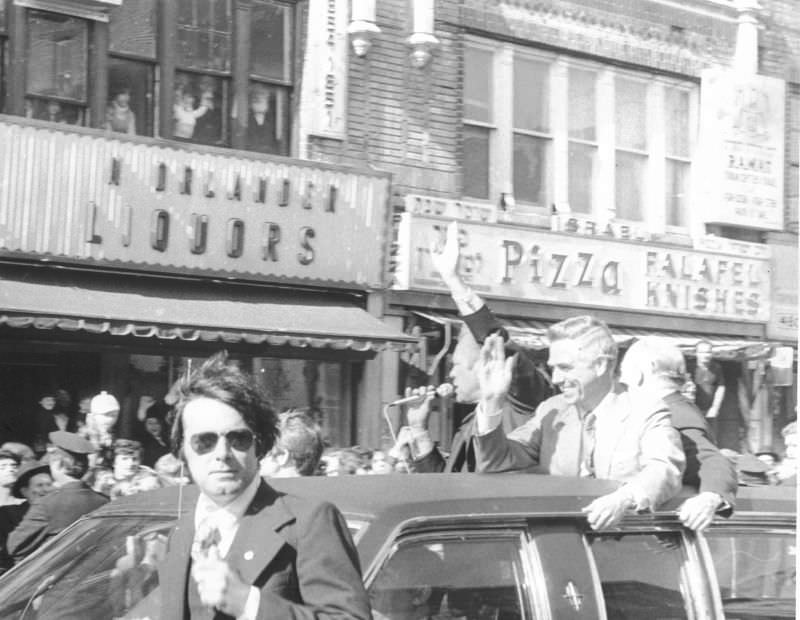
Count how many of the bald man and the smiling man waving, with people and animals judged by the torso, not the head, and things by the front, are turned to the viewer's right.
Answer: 0

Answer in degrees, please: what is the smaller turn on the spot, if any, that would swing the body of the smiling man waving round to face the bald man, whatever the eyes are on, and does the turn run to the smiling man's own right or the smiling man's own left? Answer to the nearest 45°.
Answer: approximately 180°

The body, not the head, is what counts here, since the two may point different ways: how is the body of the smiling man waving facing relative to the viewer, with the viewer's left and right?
facing the viewer and to the left of the viewer

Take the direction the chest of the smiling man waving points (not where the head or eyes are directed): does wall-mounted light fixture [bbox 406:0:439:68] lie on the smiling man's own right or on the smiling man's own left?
on the smiling man's own right

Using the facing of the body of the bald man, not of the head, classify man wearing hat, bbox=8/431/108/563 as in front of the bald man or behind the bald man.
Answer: in front

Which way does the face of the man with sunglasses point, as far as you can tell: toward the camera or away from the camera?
toward the camera

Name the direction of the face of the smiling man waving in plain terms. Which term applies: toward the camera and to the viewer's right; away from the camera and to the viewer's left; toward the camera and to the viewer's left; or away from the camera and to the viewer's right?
toward the camera and to the viewer's left

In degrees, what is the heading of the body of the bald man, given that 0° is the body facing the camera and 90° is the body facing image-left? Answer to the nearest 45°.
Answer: approximately 135°

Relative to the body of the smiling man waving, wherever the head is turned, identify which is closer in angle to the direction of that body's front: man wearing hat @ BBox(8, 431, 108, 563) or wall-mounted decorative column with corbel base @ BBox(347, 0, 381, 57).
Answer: the man wearing hat

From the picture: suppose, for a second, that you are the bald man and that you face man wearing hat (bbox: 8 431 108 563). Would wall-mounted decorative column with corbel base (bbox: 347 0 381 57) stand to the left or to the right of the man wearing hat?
right

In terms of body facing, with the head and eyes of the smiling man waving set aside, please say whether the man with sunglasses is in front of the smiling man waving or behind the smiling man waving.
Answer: in front
